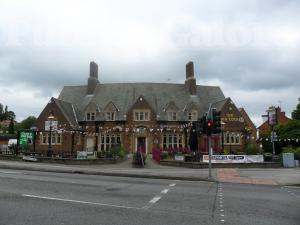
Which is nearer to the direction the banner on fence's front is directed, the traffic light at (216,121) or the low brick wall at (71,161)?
the traffic light

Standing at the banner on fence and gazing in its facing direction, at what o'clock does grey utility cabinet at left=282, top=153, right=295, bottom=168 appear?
The grey utility cabinet is roughly at 9 o'clock from the banner on fence.

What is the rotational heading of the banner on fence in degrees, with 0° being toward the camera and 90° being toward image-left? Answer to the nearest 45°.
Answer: approximately 0°

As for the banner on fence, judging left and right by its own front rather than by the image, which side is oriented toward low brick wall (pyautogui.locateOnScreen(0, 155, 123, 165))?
right

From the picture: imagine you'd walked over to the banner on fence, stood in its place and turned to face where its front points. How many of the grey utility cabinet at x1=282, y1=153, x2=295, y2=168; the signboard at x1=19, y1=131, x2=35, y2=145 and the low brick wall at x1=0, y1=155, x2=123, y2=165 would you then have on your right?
2

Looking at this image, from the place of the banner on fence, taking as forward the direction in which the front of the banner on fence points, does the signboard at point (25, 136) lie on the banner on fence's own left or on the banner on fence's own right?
on the banner on fence's own right

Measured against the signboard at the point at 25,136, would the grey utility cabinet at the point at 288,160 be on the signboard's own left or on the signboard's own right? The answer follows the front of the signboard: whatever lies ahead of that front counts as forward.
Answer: on the signboard's own left

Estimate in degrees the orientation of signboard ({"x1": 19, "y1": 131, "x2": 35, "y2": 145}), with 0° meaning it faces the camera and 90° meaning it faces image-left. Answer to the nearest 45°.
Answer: approximately 0°
